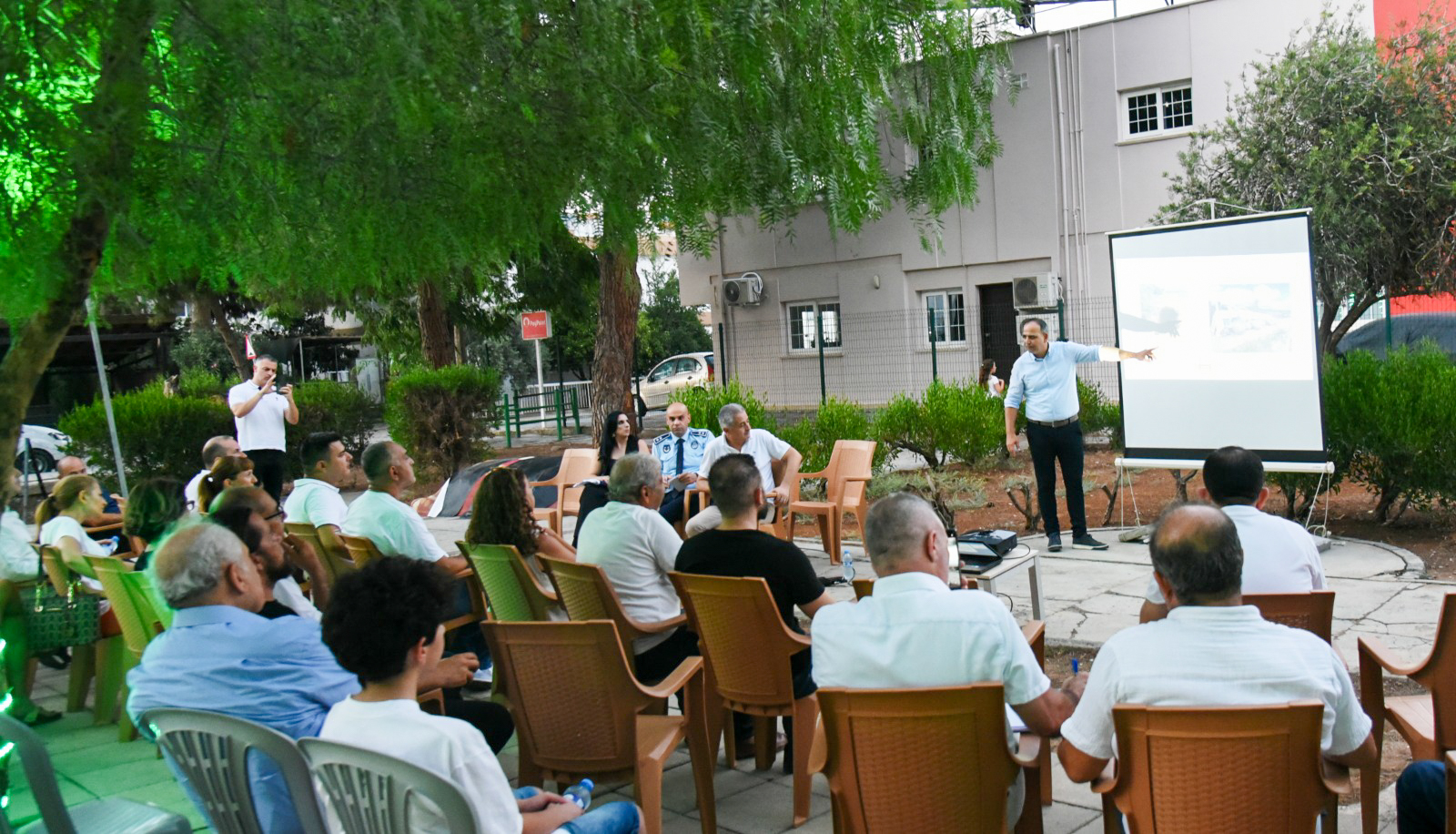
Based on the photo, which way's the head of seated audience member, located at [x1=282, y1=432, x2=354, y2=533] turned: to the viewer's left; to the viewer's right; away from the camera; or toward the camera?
to the viewer's right

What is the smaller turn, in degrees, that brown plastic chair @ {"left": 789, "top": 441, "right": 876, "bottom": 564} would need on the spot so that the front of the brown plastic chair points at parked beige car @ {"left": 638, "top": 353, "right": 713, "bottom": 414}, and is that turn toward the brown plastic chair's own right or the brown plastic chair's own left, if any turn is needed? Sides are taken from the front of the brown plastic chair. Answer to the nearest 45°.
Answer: approximately 135° to the brown plastic chair's own right

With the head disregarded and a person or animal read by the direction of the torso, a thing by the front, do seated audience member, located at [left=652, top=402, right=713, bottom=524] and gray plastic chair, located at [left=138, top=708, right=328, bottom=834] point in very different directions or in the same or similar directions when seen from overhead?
very different directions

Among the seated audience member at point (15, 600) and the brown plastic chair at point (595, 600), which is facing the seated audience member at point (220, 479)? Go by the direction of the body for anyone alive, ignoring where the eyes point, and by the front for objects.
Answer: the seated audience member at point (15, 600)

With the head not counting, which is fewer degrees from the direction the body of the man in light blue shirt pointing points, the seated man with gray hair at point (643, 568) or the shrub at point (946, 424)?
the seated man with gray hair

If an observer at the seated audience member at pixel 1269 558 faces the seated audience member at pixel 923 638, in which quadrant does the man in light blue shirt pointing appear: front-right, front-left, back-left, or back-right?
back-right

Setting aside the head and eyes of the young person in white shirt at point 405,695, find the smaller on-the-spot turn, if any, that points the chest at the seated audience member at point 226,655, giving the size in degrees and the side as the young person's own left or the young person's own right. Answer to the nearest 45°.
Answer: approximately 90° to the young person's own left

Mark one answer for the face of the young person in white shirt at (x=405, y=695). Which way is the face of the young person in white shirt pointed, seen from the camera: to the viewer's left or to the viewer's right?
to the viewer's right

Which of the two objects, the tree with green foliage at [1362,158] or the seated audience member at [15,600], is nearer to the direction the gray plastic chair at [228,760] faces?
the tree with green foliage

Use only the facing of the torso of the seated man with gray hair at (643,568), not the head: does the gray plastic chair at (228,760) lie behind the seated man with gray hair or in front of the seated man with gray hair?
behind

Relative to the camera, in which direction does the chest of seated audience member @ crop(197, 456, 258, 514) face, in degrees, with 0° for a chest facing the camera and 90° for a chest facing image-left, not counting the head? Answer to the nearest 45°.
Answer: approximately 270°

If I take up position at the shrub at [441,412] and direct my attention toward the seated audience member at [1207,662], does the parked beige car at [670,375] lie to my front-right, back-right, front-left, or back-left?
back-left
